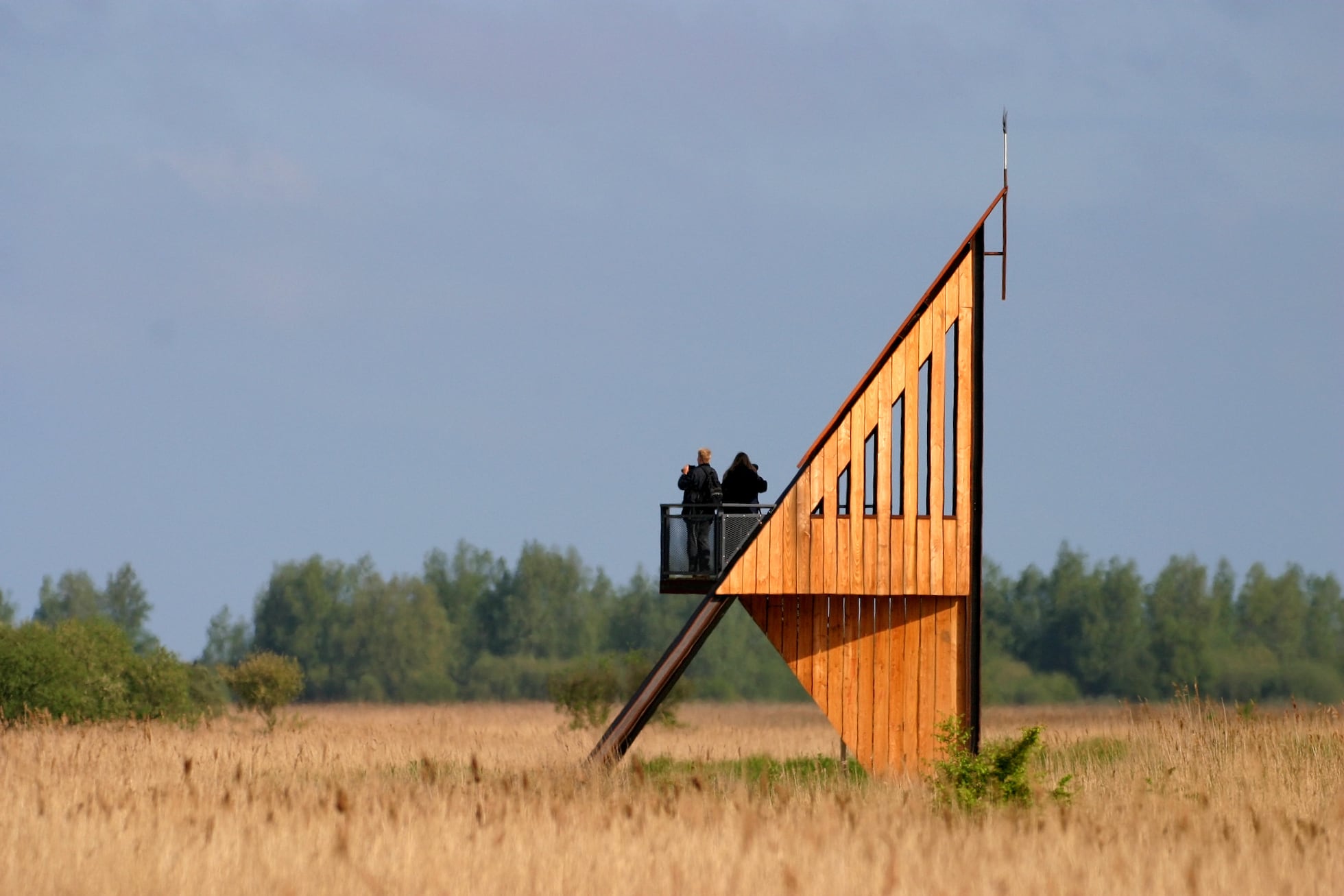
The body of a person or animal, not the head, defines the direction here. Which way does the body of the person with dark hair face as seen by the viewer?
away from the camera

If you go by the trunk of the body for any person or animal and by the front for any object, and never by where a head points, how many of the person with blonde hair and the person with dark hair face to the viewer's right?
0

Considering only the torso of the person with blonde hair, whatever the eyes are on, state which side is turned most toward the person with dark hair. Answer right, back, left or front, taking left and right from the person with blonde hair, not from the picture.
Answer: right

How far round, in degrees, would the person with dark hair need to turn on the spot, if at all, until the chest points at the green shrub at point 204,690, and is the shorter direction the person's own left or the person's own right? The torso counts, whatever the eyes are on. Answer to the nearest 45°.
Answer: approximately 45° to the person's own left

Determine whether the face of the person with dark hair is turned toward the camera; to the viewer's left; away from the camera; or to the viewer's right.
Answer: away from the camera

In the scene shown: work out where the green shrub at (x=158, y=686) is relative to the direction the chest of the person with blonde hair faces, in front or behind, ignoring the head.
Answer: in front

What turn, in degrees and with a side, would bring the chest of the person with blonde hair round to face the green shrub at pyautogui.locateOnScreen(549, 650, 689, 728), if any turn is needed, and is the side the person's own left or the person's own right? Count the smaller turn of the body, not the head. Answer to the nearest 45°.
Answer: approximately 45° to the person's own right

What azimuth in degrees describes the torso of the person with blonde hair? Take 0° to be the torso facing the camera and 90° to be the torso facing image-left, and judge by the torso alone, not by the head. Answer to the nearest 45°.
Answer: approximately 135°
